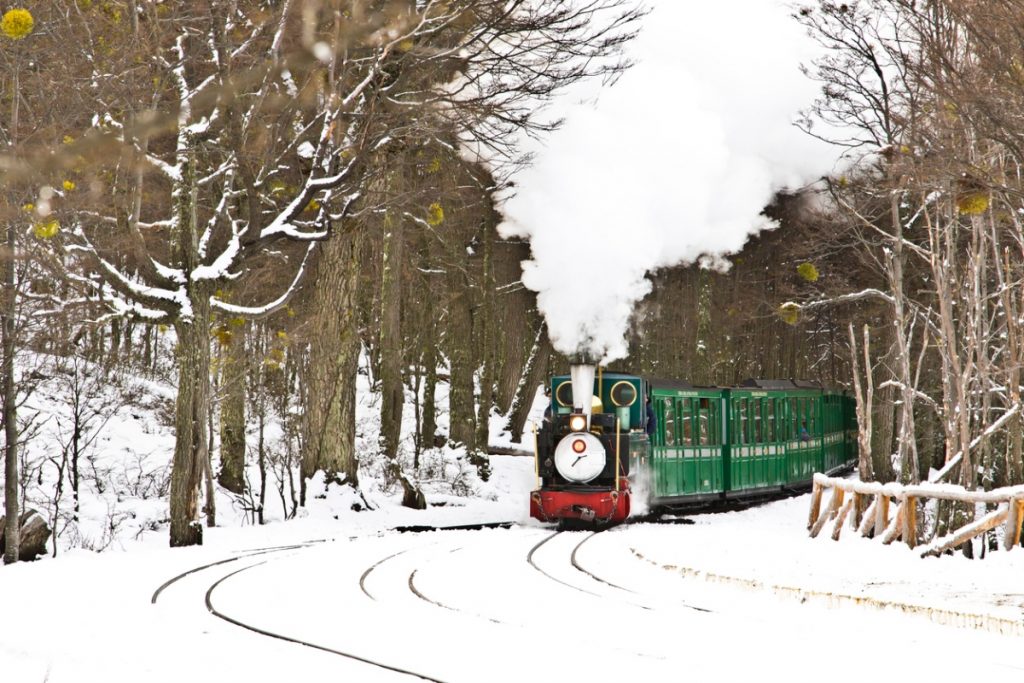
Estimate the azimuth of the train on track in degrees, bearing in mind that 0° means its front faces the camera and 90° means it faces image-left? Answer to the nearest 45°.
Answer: approximately 45°

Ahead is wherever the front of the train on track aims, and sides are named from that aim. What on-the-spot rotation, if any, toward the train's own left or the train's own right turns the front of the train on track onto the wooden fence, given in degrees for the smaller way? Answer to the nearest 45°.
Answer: approximately 90° to the train's own left
